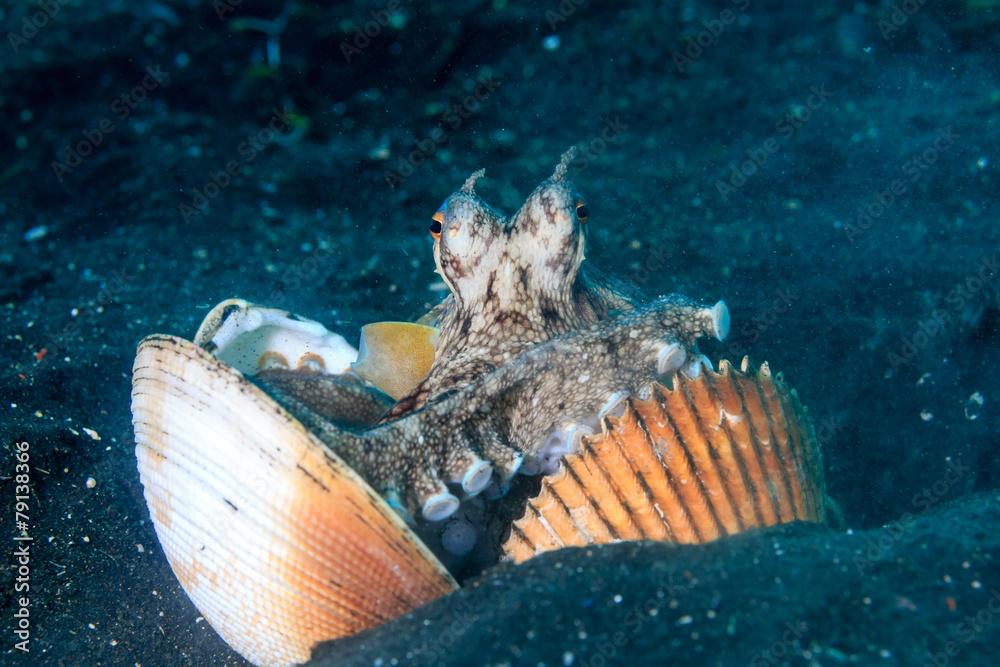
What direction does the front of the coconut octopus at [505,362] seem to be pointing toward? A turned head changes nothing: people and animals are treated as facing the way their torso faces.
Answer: toward the camera
